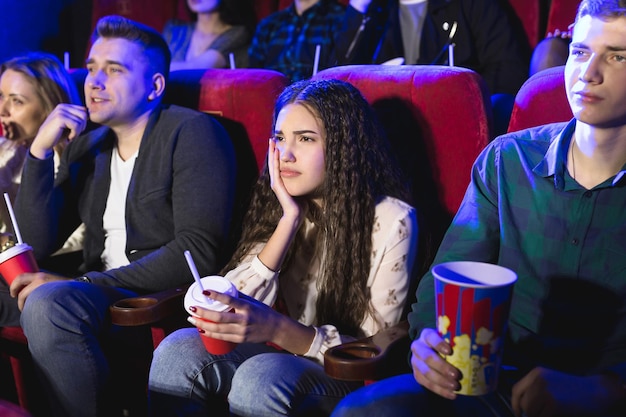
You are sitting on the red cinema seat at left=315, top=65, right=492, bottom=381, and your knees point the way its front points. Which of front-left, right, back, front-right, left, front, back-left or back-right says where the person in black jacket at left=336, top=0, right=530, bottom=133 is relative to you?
back-right

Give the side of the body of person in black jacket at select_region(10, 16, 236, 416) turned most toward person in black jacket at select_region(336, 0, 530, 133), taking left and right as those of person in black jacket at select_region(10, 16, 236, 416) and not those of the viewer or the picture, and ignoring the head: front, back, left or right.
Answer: back

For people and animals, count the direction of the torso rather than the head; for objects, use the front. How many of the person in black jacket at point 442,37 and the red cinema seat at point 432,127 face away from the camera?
0

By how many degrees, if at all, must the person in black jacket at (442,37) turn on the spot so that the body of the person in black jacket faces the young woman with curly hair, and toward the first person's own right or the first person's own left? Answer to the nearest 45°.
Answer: approximately 45° to the first person's own left

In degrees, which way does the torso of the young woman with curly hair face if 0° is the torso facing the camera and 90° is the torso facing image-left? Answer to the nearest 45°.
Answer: approximately 45°

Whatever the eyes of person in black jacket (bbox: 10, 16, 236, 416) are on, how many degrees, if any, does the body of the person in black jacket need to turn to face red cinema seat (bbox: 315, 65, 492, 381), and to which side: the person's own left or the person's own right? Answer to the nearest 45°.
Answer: approximately 90° to the person's own left

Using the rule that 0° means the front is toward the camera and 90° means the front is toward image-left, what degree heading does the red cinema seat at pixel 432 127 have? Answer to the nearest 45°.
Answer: approximately 45°

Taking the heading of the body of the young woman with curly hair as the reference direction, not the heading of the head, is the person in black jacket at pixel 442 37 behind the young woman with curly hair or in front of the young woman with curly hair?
behind

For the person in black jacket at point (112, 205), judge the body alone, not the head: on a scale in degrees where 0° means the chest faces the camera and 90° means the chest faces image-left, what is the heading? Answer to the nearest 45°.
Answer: approximately 45°

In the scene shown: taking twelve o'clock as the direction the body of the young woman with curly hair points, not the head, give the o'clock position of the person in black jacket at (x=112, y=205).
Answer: The person in black jacket is roughly at 3 o'clock from the young woman with curly hair.
